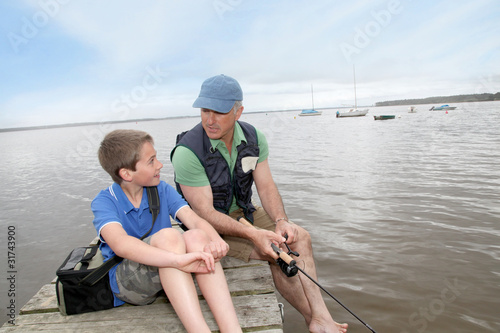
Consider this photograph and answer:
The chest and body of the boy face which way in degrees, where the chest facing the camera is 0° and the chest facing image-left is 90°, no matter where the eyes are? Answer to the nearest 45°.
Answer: approximately 315°

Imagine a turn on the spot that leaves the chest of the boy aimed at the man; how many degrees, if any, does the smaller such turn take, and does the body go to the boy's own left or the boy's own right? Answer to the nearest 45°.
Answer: approximately 90° to the boy's own left

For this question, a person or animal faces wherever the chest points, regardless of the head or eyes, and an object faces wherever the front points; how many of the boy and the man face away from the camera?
0

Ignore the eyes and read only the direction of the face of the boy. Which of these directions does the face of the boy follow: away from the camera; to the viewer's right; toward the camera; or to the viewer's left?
to the viewer's right

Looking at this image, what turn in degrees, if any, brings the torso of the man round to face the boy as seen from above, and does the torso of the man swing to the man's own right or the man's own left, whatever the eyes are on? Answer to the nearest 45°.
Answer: approximately 90° to the man's own right

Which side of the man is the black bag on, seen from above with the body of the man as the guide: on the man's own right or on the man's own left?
on the man's own right
